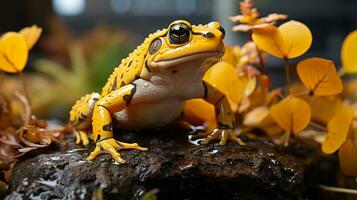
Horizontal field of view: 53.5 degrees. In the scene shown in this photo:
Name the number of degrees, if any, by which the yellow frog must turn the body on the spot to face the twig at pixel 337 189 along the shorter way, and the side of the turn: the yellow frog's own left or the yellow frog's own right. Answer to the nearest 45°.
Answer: approximately 45° to the yellow frog's own left

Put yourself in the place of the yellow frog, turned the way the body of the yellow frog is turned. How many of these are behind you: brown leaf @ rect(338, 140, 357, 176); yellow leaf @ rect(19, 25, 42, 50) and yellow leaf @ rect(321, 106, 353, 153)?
1

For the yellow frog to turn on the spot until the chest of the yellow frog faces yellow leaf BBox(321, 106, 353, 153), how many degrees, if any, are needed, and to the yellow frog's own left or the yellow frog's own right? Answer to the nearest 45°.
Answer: approximately 45° to the yellow frog's own left

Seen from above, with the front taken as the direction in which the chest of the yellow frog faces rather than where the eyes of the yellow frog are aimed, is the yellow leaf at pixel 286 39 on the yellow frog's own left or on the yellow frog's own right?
on the yellow frog's own left

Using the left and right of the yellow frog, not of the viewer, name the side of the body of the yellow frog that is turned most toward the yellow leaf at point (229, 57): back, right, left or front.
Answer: left

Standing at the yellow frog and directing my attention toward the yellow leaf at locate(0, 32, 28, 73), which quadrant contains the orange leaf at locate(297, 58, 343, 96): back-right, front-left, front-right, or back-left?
back-right

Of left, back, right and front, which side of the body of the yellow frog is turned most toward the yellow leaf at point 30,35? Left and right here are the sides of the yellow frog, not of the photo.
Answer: back

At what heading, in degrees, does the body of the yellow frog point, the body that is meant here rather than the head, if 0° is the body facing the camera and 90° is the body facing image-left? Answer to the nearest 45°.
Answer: approximately 315°
